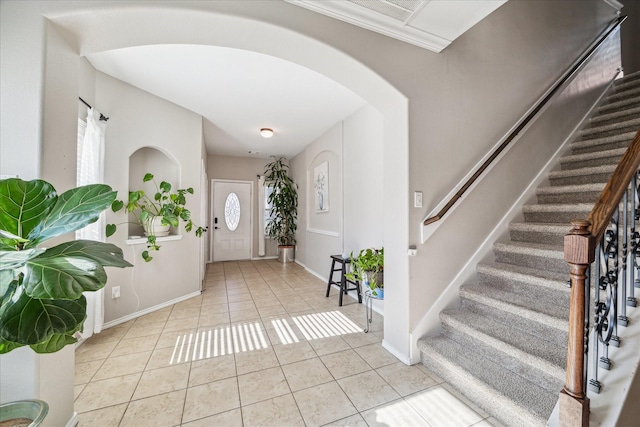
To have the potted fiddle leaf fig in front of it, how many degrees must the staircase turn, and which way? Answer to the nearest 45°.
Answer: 0° — it already faces it

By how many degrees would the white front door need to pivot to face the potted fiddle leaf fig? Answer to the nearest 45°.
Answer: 0° — it already faces it

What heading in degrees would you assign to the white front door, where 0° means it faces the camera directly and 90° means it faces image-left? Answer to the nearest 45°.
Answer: approximately 0°

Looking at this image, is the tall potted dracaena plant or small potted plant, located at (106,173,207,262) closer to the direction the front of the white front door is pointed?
the small potted plant

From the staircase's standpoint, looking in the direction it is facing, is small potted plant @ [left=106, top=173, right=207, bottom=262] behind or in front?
in front

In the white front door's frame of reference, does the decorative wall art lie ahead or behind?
ahead

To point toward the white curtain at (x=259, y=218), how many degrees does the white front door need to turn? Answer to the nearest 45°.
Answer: approximately 90° to its left

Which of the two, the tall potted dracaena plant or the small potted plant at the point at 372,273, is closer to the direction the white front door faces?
the small potted plant

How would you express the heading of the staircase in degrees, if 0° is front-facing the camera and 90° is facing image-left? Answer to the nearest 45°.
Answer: approximately 45°

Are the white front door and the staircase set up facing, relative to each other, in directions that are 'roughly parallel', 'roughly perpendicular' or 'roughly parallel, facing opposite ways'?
roughly perpendicular
